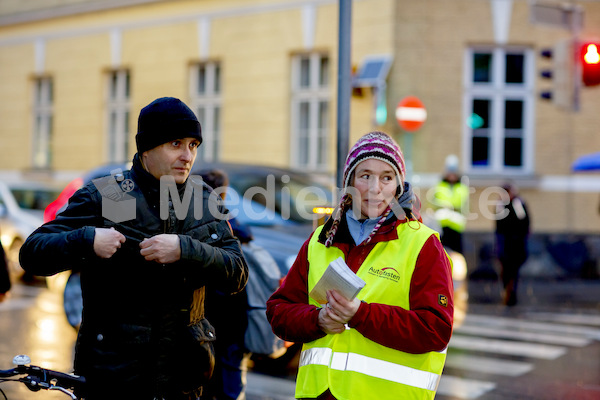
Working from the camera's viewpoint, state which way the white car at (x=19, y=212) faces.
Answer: facing the viewer and to the right of the viewer

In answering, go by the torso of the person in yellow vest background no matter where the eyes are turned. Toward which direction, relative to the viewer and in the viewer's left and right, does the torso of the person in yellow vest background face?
facing the viewer

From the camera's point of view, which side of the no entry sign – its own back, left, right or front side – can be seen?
front

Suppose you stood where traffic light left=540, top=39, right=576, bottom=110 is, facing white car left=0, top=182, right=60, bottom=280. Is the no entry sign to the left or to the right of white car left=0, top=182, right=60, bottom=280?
right

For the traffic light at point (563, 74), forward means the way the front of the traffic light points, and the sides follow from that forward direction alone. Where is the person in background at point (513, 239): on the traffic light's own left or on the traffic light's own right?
on the traffic light's own right

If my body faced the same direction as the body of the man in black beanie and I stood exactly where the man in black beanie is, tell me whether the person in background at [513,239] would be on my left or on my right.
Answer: on my left
